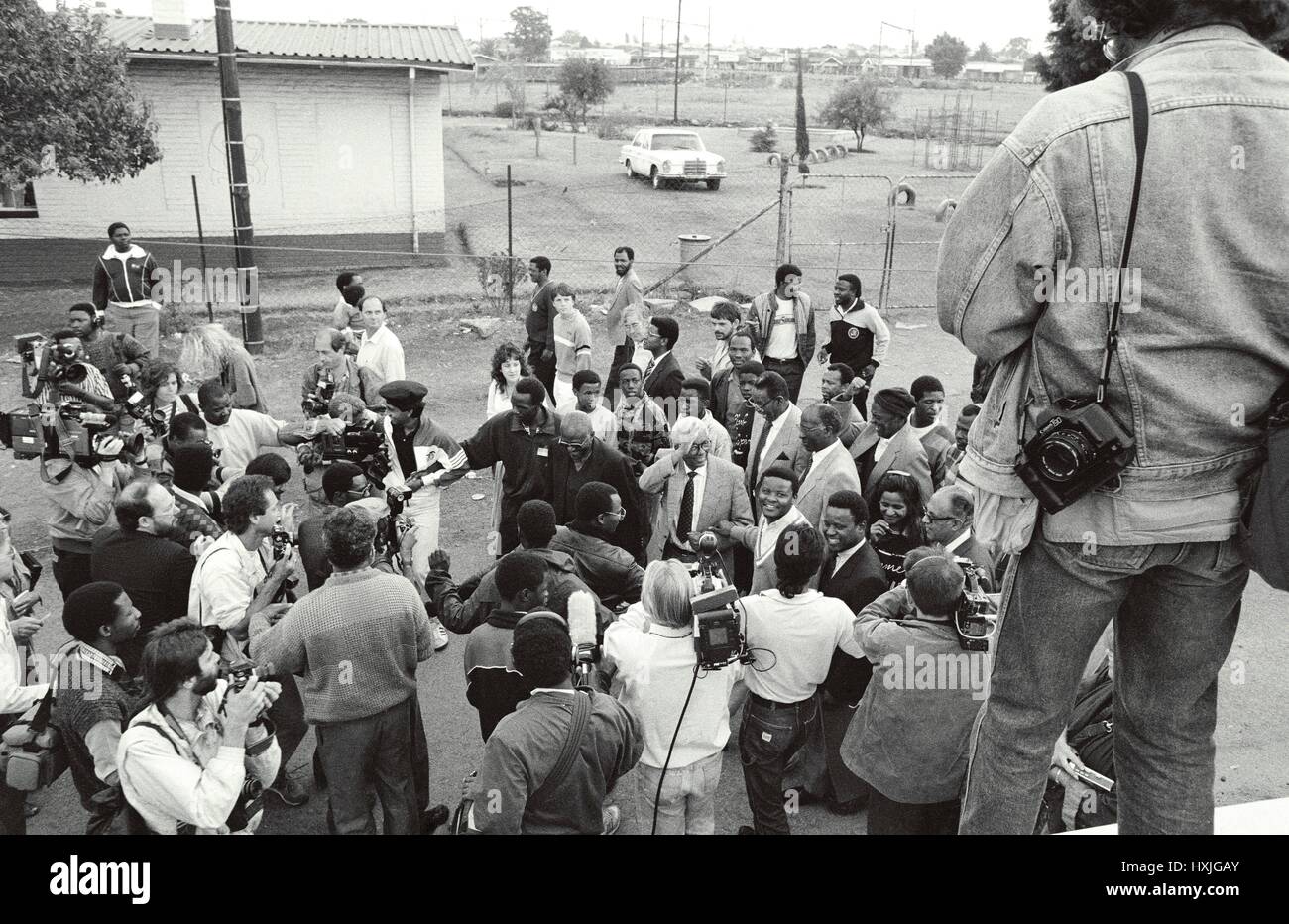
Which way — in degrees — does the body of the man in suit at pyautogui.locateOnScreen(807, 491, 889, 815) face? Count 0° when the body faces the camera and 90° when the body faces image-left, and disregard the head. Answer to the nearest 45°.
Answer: approximately 45°

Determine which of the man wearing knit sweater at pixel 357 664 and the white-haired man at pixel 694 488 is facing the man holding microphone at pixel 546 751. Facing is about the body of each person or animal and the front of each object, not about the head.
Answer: the white-haired man

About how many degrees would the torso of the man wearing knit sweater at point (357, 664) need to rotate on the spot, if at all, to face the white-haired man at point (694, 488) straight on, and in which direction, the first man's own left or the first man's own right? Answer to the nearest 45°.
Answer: approximately 45° to the first man's own right

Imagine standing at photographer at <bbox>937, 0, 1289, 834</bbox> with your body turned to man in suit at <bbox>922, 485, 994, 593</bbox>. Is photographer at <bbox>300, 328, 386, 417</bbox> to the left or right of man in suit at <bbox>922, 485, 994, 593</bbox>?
left

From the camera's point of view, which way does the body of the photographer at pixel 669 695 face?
away from the camera

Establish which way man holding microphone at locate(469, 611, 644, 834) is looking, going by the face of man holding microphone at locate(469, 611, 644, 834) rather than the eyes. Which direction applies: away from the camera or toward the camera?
away from the camera

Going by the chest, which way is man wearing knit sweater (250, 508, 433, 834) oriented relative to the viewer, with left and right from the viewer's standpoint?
facing away from the viewer

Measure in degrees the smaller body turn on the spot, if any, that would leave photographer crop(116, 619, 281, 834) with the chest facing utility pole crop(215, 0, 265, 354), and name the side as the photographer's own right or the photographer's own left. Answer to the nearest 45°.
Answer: approximately 90° to the photographer's own left

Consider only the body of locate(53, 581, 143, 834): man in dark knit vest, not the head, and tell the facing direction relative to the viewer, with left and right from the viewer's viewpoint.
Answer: facing to the right of the viewer

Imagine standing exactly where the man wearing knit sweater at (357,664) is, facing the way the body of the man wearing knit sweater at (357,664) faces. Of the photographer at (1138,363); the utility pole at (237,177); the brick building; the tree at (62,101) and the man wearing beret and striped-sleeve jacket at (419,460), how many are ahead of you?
4

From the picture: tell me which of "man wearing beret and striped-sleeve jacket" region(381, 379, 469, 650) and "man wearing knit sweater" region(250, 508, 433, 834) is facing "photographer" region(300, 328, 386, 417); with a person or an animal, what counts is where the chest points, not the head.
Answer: "man wearing knit sweater" region(250, 508, 433, 834)

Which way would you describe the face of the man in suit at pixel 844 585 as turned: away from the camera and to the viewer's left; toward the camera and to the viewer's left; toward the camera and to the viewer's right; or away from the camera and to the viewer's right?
toward the camera and to the viewer's left

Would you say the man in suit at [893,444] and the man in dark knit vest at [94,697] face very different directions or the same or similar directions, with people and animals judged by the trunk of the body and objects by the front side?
very different directions

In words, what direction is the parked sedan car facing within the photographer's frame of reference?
facing the viewer and to the right of the viewer

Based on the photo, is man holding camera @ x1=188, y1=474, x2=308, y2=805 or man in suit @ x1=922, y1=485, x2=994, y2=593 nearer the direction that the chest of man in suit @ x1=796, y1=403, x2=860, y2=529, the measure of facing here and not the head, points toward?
the man holding camera

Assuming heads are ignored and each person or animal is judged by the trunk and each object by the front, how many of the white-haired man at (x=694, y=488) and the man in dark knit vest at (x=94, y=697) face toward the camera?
1

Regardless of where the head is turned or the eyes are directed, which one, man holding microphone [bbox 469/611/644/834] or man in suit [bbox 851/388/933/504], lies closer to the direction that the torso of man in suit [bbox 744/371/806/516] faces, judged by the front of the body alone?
the man holding microphone

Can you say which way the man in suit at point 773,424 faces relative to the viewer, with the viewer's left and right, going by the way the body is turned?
facing the viewer and to the left of the viewer

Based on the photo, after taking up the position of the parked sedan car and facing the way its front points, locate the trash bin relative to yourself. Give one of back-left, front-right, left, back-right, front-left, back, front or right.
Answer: front-right

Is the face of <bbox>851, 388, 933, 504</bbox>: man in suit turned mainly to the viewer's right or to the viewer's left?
to the viewer's left

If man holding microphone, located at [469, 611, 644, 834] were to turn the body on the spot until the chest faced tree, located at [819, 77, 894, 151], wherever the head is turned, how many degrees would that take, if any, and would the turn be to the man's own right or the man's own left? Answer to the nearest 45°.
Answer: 0° — they already face it

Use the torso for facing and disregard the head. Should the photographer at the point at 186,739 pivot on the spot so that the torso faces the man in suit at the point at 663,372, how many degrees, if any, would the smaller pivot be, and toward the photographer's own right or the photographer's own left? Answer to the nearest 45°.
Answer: approximately 45° to the photographer's own left
